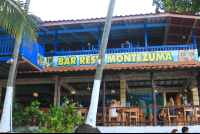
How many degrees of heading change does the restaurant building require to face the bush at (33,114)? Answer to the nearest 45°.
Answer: approximately 45° to its right

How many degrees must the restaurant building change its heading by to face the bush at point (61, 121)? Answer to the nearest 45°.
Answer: approximately 45° to its right

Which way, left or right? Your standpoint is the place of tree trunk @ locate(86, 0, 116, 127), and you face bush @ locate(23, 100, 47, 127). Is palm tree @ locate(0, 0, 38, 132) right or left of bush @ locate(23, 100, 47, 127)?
left

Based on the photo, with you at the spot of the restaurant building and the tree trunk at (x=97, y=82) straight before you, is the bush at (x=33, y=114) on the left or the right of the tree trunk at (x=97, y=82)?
right

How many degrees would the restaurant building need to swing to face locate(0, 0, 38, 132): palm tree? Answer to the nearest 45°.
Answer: approximately 45° to its right

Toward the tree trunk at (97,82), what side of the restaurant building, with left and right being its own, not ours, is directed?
front

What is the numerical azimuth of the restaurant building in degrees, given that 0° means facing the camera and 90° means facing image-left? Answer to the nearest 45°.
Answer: approximately 0°
